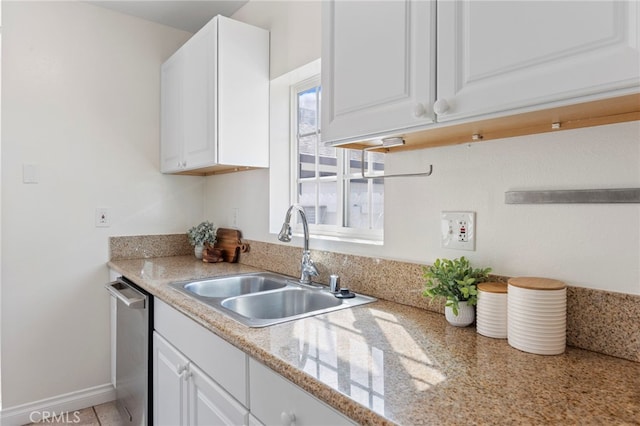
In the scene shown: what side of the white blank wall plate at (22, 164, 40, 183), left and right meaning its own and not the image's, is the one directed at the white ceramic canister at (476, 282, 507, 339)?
front

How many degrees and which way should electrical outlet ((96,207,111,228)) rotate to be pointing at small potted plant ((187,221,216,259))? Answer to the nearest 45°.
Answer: approximately 45° to its left

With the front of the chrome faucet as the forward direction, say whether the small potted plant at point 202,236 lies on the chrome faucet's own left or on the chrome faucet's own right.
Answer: on the chrome faucet's own right

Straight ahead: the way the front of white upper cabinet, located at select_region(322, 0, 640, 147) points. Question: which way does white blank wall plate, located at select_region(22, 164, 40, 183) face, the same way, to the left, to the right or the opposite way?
to the left

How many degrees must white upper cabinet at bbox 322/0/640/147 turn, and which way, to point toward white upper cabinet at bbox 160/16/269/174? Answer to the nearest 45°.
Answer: approximately 90° to its right

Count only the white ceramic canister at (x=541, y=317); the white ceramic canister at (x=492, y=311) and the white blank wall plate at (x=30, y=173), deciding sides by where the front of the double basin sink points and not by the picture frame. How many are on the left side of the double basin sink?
2

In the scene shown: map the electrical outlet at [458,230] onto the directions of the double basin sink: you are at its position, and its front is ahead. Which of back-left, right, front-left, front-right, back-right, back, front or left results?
left

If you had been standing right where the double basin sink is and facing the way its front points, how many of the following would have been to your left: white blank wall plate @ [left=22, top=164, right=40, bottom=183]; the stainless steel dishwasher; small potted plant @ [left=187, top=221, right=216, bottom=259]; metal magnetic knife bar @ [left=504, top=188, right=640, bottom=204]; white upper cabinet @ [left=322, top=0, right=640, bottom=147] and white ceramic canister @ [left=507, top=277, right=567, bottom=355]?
3

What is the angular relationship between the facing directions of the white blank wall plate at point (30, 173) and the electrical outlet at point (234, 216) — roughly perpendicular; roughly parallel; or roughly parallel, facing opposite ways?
roughly perpendicular
